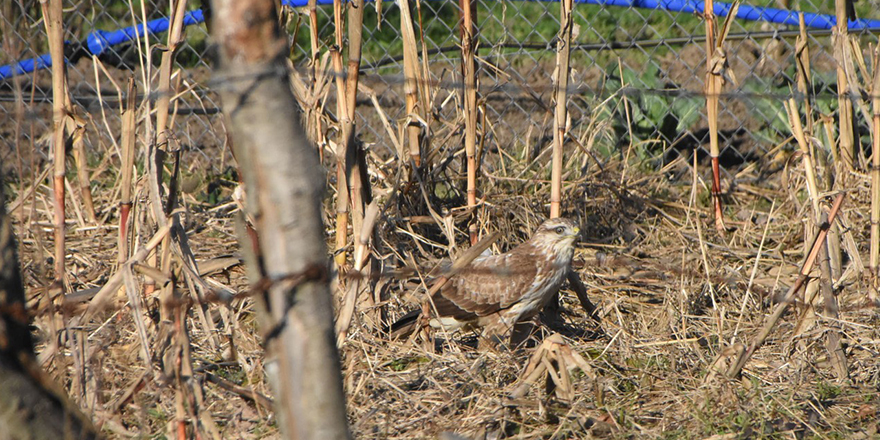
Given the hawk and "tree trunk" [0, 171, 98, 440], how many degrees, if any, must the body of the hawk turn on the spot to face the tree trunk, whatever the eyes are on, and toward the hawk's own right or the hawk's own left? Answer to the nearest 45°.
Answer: approximately 135° to the hawk's own right

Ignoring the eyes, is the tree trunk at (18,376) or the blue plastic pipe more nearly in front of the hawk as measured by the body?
the blue plastic pipe

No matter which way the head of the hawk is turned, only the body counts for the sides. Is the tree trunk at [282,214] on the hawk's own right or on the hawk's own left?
on the hawk's own right

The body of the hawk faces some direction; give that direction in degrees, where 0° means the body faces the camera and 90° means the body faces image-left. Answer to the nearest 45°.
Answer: approximately 270°

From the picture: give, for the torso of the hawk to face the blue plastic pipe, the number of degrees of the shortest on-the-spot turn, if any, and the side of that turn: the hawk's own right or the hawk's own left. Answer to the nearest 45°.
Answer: approximately 45° to the hawk's own left

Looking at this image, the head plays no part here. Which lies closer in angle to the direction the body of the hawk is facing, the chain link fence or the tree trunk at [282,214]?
the chain link fence

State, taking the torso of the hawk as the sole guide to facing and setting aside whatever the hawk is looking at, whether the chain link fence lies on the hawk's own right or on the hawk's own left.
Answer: on the hawk's own left

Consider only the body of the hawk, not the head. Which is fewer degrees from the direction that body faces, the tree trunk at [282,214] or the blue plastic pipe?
the blue plastic pipe
